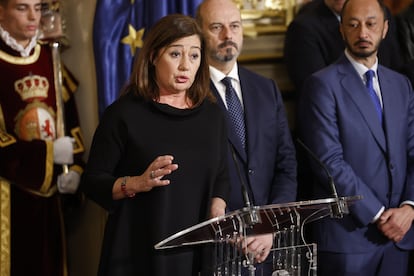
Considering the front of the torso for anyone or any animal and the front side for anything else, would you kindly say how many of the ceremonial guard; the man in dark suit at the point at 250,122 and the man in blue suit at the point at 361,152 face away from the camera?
0

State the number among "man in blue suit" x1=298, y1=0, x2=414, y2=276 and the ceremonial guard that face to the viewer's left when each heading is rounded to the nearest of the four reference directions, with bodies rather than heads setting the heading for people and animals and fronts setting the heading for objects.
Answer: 0

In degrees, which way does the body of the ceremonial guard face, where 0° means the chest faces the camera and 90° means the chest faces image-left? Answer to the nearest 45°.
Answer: approximately 315°

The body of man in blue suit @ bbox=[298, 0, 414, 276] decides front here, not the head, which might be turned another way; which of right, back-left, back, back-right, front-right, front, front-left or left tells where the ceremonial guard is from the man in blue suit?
back-right

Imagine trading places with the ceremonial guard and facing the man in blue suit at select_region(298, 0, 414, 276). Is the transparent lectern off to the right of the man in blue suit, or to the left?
right

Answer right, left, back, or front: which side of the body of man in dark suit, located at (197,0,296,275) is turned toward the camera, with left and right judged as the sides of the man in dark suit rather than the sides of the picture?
front

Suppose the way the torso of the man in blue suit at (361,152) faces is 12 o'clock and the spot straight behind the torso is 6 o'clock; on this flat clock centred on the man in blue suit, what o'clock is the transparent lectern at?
The transparent lectern is roughly at 2 o'clock from the man in blue suit.

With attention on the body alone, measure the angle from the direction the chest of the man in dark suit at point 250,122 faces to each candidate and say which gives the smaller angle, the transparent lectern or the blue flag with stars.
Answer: the transparent lectern

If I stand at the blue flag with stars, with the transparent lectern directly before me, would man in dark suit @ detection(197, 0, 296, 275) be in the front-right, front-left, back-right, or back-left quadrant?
front-left

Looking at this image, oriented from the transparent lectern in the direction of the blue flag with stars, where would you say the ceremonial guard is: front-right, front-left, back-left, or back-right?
front-left

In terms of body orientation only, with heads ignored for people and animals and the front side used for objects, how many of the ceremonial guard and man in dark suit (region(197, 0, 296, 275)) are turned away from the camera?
0

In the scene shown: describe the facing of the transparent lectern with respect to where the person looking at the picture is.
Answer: facing the viewer and to the right of the viewer

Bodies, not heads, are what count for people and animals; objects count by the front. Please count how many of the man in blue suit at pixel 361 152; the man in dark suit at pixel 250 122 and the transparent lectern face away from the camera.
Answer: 0

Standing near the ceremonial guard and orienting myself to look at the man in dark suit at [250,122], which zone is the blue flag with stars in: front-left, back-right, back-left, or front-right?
front-left

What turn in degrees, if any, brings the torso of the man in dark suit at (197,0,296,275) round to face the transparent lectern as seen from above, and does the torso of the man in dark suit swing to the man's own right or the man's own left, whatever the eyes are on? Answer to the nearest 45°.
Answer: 0° — they already face it

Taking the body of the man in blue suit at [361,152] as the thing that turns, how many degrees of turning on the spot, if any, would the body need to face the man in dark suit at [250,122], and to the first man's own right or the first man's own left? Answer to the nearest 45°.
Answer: approximately 90° to the first man's own right
